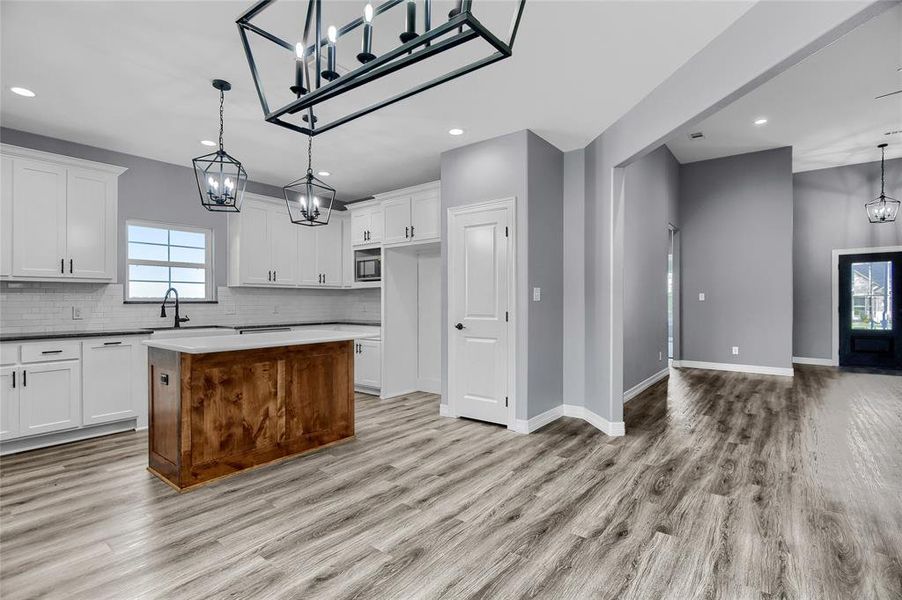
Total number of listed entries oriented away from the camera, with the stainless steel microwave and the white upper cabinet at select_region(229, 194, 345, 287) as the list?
0

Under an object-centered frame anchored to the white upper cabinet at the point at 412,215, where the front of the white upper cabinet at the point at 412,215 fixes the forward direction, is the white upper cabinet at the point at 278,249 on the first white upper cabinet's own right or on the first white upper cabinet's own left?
on the first white upper cabinet's own right

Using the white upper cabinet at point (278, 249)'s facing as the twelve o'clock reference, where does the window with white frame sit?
The window with white frame is roughly at 4 o'clock from the white upper cabinet.

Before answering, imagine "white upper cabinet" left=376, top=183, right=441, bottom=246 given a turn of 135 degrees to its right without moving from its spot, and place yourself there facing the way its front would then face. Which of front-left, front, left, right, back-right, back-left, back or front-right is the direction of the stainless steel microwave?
front-left

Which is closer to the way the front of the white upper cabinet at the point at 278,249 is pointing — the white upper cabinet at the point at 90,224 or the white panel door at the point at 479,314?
the white panel door

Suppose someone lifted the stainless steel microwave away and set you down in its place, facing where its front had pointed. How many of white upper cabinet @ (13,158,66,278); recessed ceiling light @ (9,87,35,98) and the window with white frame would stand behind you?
0

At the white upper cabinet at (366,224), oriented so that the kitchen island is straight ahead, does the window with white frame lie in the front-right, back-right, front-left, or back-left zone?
front-right

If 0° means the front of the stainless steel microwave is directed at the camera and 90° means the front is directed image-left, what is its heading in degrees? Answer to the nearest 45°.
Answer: approximately 45°

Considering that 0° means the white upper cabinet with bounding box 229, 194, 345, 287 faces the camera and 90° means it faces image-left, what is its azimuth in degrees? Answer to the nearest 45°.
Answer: approximately 315°

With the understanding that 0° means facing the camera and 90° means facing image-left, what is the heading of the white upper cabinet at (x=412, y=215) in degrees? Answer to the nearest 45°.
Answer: approximately 45°

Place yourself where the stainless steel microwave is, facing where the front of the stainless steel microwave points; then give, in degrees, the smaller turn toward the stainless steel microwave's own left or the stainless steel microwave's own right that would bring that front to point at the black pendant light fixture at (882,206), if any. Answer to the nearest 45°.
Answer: approximately 135° to the stainless steel microwave's own left
